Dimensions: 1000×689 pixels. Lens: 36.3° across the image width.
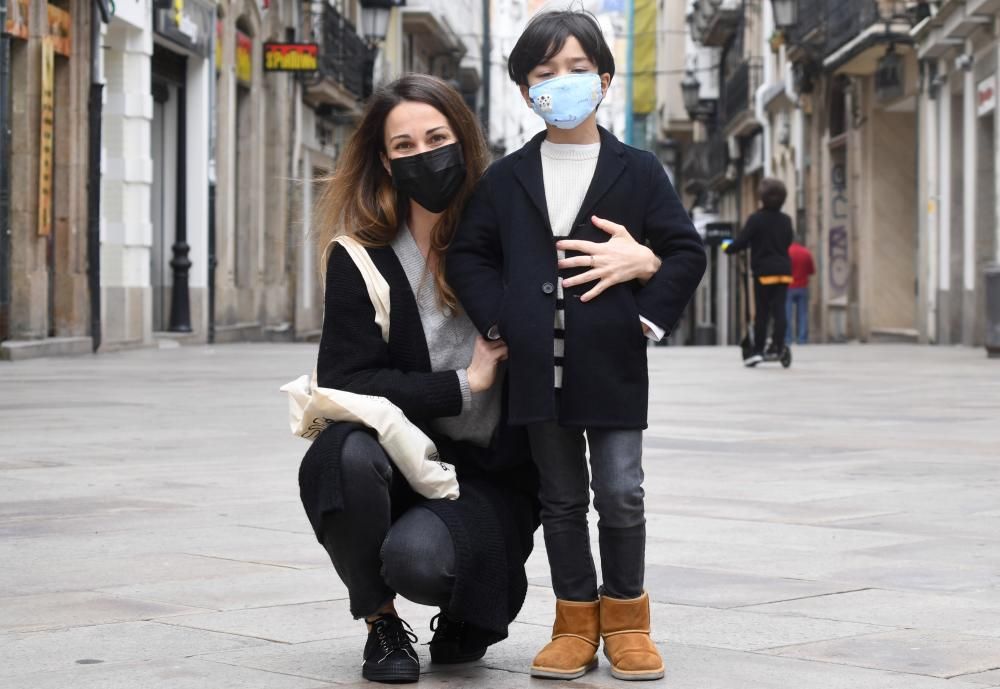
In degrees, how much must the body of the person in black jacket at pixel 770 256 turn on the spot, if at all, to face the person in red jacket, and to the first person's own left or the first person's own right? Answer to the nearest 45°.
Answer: approximately 45° to the first person's own right

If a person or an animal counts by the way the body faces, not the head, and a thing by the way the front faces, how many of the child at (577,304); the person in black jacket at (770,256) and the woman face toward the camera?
2

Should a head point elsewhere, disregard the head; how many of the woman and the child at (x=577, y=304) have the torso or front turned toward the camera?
2

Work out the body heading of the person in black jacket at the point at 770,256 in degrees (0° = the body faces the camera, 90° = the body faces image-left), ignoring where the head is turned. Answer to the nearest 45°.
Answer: approximately 135°

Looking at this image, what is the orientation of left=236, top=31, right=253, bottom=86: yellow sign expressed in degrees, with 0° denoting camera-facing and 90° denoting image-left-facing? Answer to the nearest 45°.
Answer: approximately 315°

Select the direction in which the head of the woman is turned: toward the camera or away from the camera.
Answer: toward the camera

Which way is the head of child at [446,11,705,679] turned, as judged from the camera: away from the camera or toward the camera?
toward the camera

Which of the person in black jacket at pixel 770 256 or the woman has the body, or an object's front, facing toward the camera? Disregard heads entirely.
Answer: the woman

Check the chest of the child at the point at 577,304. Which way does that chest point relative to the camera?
toward the camera

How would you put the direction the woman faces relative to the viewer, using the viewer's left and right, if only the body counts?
facing the viewer

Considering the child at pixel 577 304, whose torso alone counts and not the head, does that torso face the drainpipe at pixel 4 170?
no

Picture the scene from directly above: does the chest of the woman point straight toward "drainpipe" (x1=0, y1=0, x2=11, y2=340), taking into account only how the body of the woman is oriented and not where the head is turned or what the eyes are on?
no

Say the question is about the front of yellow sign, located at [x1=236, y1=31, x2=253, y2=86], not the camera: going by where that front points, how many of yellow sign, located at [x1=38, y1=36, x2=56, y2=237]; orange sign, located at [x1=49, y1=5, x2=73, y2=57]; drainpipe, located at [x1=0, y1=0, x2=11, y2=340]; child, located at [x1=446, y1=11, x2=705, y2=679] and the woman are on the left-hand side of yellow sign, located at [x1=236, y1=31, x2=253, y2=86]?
0

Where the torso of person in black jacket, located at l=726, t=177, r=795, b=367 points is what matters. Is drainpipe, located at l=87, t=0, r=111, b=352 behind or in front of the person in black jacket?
in front

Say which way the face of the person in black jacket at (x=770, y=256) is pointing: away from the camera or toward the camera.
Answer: away from the camera

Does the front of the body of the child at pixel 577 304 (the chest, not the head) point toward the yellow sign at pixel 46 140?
no
